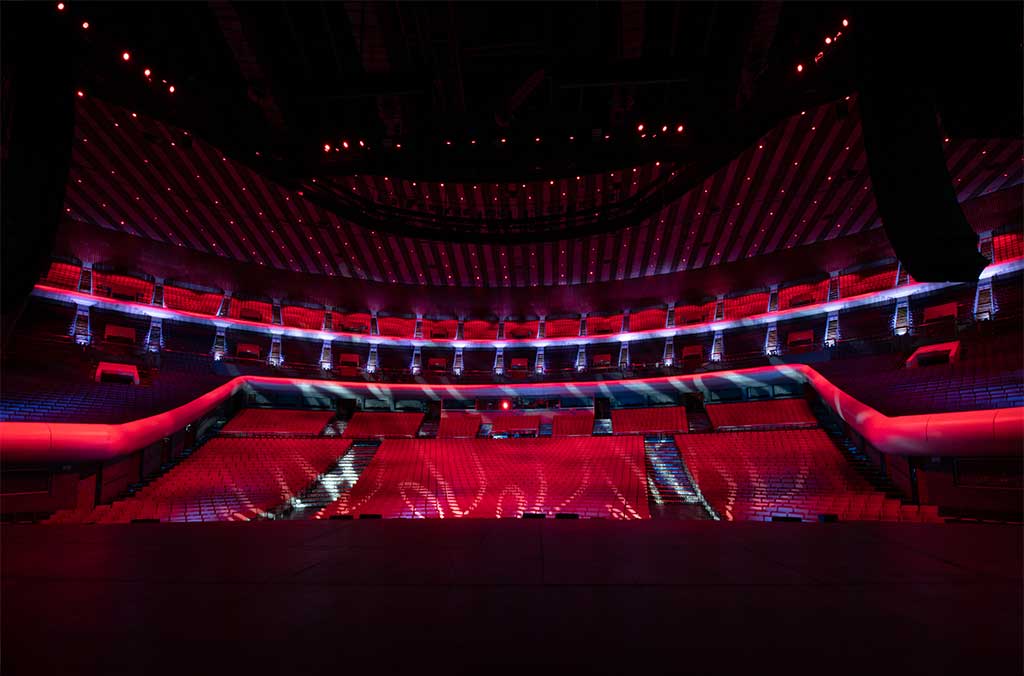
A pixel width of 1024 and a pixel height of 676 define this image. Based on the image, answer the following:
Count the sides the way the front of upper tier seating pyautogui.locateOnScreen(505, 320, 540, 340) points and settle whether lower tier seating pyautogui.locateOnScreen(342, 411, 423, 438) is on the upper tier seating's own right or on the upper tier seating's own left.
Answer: on the upper tier seating's own right

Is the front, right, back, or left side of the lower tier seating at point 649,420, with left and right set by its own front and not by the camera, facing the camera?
front

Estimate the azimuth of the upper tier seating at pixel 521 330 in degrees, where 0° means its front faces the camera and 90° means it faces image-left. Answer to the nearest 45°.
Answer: approximately 0°

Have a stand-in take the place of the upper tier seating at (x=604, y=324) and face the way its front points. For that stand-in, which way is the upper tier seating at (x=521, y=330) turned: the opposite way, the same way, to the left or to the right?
the same way

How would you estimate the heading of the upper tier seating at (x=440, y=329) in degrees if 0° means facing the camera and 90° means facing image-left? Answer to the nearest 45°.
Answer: approximately 0°

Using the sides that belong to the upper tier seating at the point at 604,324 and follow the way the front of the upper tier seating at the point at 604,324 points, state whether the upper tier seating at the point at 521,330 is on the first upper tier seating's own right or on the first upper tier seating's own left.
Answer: on the first upper tier seating's own right

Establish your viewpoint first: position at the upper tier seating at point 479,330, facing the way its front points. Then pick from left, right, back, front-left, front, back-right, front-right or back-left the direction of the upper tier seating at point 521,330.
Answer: left

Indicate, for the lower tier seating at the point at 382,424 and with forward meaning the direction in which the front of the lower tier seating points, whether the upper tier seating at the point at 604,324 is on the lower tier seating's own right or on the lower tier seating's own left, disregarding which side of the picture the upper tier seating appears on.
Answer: on the lower tier seating's own left

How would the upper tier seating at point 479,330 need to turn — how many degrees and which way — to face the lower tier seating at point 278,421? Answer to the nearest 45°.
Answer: approximately 45° to its right

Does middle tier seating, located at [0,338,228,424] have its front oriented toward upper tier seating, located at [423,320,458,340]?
no

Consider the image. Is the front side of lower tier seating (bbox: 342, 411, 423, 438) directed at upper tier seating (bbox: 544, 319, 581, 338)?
no

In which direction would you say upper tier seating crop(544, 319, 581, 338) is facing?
toward the camera

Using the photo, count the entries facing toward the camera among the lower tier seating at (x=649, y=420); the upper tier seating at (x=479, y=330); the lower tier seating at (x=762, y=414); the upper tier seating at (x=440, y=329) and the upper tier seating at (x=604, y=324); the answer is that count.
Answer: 5

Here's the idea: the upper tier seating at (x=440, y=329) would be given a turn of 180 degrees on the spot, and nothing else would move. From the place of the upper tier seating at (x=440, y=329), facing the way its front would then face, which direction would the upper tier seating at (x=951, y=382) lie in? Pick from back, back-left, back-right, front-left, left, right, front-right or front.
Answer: back-right
